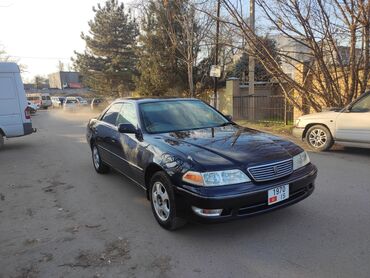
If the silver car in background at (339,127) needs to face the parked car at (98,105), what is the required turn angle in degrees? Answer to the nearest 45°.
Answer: approximately 45° to its right

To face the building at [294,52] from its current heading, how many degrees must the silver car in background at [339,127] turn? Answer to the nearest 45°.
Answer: approximately 90° to its right

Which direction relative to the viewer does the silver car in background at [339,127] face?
to the viewer's left

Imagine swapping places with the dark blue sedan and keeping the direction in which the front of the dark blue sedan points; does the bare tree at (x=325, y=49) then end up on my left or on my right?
on my left

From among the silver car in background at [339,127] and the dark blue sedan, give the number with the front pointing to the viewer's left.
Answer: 1

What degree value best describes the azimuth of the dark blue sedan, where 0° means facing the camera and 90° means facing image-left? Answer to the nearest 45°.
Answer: approximately 315°
